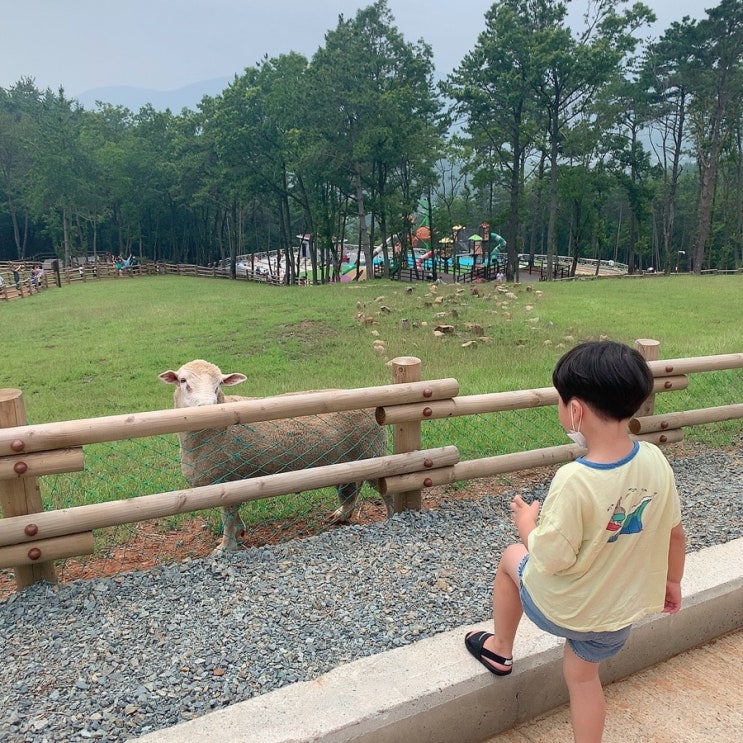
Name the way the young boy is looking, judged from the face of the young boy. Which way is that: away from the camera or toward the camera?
away from the camera

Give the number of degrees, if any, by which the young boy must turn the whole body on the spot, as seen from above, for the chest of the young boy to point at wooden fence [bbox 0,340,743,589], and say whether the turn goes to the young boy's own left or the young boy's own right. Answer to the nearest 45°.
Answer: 0° — they already face it

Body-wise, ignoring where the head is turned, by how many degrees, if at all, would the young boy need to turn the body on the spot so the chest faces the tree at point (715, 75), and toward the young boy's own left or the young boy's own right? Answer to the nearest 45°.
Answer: approximately 45° to the young boy's own right

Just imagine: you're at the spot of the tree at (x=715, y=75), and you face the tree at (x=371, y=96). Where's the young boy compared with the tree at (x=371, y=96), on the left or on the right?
left

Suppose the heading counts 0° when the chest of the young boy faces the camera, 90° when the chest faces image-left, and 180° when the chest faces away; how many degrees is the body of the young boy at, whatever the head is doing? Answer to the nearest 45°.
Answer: approximately 135°

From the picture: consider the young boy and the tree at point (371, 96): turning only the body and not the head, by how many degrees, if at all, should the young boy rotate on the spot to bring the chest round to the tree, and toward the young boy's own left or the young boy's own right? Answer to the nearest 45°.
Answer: approximately 45° to the young boy's own right
